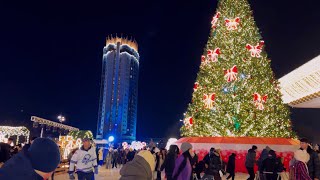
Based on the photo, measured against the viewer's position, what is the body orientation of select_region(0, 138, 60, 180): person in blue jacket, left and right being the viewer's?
facing away from the viewer and to the right of the viewer

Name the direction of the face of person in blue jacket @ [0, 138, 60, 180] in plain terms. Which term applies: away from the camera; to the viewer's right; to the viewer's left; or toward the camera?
away from the camera

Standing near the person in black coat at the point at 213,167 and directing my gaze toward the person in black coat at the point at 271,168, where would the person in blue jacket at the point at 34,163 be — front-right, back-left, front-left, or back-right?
back-right

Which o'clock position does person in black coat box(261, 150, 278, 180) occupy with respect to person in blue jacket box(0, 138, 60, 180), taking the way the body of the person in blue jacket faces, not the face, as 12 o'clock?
The person in black coat is roughly at 12 o'clock from the person in blue jacket.

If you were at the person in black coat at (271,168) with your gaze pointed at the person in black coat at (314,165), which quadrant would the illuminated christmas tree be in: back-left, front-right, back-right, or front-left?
back-left
